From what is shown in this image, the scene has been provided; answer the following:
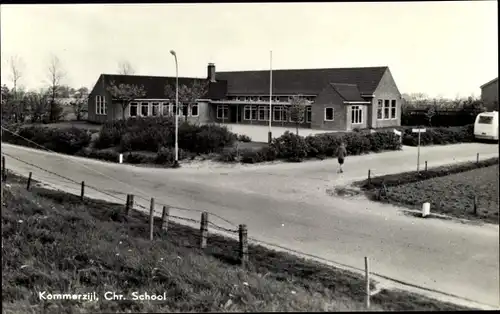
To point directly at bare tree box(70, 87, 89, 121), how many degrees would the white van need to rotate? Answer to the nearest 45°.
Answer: approximately 90° to its left
